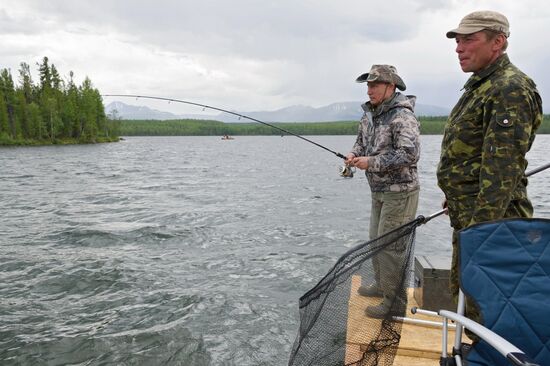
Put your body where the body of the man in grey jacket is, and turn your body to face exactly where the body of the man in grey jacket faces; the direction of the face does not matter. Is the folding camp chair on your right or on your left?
on your left

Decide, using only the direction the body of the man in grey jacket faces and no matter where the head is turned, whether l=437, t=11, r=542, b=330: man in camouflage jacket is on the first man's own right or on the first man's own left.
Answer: on the first man's own left

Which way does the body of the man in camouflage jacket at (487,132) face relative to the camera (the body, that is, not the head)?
to the viewer's left

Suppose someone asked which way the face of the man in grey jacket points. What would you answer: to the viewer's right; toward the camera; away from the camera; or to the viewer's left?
to the viewer's left

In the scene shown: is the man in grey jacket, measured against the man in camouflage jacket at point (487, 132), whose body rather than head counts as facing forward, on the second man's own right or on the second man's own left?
on the second man's own right

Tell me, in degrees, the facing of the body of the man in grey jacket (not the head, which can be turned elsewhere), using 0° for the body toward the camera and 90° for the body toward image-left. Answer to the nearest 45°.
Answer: approximately 45°
